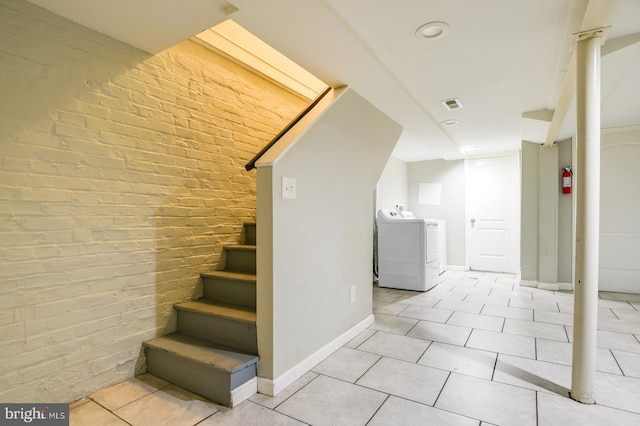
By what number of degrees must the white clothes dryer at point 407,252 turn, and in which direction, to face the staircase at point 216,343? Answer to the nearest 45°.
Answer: approximately 90° to its right

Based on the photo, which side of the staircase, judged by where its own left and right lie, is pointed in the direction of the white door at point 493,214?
back

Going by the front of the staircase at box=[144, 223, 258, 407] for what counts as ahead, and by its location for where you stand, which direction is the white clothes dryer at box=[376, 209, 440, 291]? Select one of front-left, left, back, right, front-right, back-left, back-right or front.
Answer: back

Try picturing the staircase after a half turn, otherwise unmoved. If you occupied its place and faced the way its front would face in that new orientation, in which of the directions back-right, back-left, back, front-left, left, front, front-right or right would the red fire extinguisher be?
front-right

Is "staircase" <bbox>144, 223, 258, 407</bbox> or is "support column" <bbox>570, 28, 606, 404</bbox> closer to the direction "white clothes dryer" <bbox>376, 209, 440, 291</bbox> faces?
the support column

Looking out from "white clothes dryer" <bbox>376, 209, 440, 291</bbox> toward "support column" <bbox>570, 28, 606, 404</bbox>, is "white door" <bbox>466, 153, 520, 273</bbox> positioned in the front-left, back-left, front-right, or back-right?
back-left

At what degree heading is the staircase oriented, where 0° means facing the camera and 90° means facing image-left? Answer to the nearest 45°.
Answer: approximately 45°

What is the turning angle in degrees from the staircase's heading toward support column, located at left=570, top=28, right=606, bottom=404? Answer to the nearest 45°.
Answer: approximately 90° to its left
